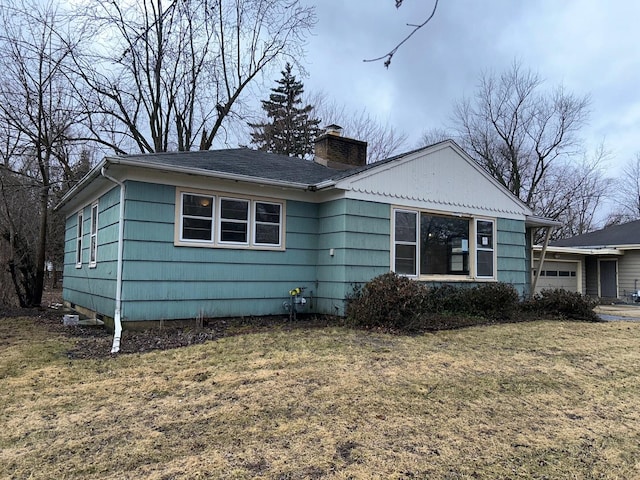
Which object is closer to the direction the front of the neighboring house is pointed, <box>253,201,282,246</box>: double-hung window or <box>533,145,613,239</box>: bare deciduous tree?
the double-hung window

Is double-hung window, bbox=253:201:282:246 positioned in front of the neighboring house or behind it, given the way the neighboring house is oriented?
in front

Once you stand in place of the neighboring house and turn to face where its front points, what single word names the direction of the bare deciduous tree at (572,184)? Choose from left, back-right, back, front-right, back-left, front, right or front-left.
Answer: back

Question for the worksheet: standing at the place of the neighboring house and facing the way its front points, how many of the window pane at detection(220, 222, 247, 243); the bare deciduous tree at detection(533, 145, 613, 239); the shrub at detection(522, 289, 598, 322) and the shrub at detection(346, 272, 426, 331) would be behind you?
1

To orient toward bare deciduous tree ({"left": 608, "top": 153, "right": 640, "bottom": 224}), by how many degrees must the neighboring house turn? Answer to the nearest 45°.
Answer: approximately 180°

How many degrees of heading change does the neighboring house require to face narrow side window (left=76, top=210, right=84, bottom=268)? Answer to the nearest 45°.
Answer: approximately 45° to its right

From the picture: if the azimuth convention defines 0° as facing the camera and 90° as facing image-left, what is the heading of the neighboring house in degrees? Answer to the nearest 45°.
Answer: approximately 0°

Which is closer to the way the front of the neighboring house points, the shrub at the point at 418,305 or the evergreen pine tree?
the shrub

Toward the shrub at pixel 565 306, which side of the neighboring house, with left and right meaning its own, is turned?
front

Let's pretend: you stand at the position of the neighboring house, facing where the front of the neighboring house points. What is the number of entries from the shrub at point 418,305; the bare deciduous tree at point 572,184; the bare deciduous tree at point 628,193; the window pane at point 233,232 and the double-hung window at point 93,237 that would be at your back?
2

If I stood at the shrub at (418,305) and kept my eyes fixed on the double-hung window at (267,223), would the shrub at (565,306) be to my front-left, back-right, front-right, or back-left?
back-right

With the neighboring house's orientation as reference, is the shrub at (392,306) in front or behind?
in front

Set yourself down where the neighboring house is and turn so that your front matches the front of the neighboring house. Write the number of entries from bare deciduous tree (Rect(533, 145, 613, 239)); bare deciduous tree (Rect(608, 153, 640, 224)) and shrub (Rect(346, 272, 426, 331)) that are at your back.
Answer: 2

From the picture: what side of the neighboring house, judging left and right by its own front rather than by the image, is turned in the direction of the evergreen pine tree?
right
